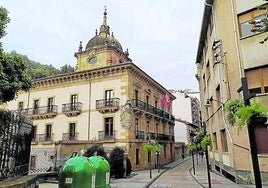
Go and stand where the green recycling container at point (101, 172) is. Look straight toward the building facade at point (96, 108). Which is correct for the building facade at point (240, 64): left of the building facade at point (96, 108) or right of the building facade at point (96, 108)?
right

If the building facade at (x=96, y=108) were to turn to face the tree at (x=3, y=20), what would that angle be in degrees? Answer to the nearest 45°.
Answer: approximately 45° to its right

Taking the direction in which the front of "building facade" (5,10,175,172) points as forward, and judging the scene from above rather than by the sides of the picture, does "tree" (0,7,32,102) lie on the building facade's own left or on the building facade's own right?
on the building facade's own right

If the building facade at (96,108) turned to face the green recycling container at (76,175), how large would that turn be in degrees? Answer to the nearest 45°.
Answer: approximately 45° to its right

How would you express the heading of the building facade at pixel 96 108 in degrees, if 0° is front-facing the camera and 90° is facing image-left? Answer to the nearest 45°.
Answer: approximately 315°

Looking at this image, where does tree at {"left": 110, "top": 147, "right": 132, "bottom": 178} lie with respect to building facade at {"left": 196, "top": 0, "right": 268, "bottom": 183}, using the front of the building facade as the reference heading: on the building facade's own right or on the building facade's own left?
on the building facade's own right
